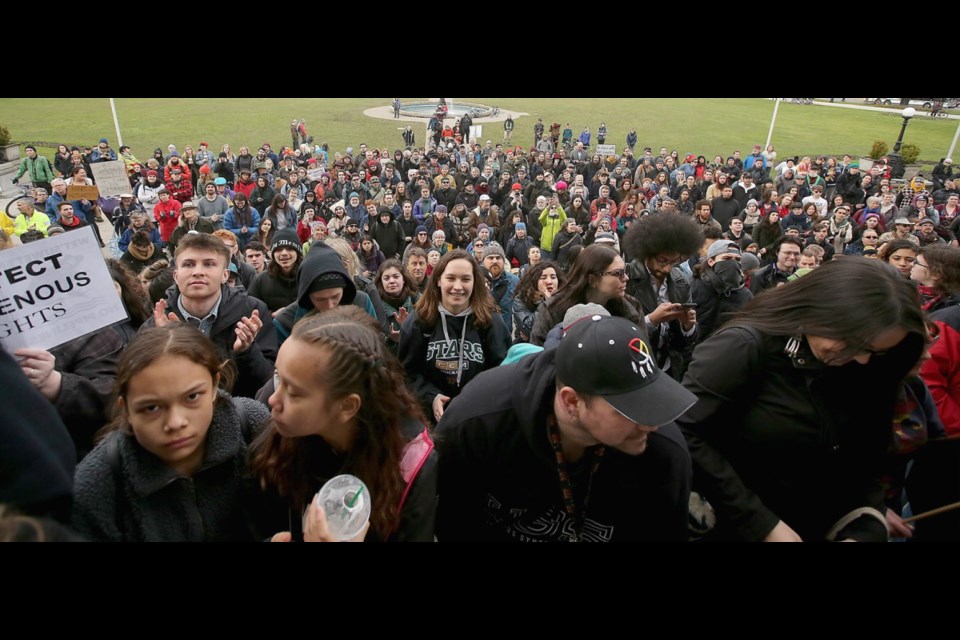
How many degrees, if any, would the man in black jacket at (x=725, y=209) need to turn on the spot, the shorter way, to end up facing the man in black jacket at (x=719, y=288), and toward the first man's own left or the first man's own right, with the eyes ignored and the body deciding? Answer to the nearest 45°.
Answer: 0° — they already face them

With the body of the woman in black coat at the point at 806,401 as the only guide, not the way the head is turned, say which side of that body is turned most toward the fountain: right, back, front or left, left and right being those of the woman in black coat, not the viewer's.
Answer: back

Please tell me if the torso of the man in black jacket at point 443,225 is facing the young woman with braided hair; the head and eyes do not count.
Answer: yes

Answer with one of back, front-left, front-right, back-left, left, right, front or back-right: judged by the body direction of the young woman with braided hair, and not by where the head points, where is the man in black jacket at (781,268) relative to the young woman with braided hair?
back

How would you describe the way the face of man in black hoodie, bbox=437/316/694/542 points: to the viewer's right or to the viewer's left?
to the viewer's right

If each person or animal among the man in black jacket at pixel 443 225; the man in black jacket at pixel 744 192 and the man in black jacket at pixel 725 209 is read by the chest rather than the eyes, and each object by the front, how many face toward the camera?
3

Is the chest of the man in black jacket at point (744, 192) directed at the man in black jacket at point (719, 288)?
yes

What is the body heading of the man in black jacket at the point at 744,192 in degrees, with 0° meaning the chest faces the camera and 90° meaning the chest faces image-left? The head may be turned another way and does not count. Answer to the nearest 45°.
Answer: approximately 0°

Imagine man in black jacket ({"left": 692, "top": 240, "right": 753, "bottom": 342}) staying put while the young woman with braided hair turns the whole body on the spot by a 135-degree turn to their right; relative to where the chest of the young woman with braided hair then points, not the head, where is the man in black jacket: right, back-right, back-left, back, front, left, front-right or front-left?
front-right

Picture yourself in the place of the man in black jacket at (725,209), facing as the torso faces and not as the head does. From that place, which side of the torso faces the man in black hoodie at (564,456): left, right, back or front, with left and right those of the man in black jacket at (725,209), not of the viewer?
front

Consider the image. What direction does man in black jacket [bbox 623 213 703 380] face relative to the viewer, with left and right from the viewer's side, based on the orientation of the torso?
facing the viewer and to the right of the viewer

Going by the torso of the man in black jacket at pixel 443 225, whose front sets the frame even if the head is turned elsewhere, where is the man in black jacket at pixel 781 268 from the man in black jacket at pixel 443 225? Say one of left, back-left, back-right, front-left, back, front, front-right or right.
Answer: front-left
